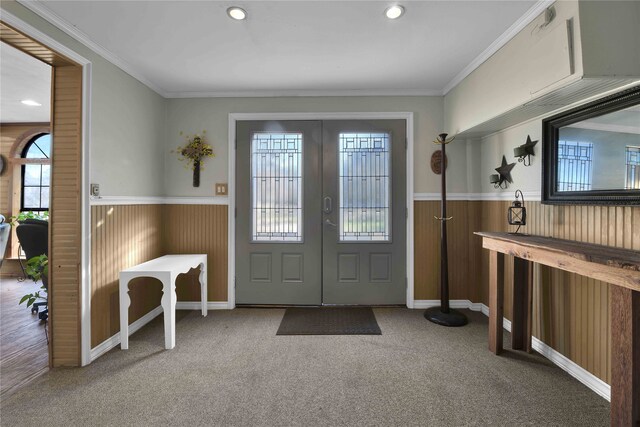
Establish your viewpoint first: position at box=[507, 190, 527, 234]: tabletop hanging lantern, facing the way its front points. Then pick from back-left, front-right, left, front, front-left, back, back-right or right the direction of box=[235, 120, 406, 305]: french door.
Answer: front-right

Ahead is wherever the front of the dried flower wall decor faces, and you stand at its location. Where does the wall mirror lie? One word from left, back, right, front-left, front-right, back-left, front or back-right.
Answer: front-left

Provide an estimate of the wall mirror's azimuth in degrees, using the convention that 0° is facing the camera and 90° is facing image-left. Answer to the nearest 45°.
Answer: approximately 45°

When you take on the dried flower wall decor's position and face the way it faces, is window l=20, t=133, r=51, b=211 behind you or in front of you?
behind

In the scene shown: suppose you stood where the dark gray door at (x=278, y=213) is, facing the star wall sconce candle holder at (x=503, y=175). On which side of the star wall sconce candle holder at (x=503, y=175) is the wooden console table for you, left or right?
right

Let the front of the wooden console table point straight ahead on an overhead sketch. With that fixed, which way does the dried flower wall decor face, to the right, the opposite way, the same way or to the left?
to the left

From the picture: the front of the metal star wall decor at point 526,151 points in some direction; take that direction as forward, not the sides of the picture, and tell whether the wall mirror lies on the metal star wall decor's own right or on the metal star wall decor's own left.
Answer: on the metal star wall decor's own left

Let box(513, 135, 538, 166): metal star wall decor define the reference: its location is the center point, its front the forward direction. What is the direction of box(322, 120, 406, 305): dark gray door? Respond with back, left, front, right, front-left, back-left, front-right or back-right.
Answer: front-right
